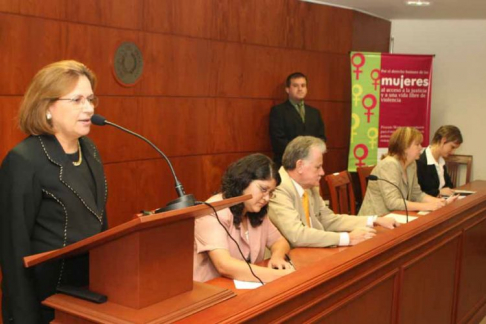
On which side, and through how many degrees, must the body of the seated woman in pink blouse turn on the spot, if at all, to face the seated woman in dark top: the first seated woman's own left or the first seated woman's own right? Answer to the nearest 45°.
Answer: approximately 90° to the first seated woman's own left

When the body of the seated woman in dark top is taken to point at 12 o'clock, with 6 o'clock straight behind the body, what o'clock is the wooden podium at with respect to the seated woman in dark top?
The wooden podium is roughly at 2 o'clock from the seated woman in dark top.

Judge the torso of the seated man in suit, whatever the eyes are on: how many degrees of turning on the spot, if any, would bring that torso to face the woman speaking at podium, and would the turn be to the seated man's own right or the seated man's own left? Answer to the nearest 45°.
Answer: approximately 90° to the seated man's own right

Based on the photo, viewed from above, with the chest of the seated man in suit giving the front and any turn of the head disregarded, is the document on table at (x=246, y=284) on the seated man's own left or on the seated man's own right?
on the seated man's own right

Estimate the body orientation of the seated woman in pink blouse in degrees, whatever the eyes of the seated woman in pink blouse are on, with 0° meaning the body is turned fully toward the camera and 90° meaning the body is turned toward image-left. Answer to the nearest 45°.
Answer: approximately 315°

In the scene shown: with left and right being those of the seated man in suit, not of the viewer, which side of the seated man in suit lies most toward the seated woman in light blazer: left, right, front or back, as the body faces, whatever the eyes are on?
left
